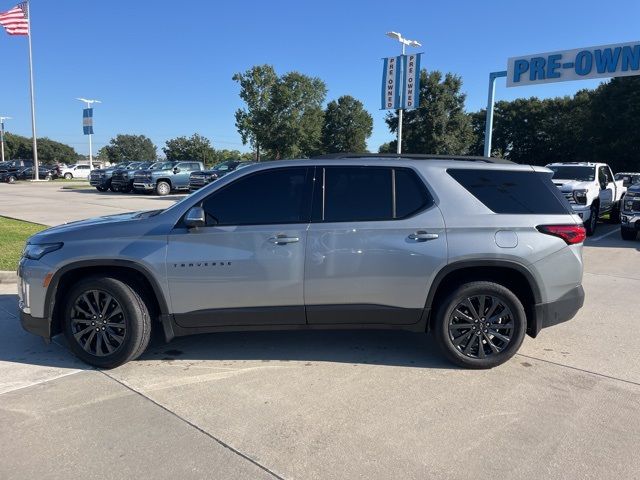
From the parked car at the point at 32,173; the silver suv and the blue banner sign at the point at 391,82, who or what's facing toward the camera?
the blue banner sign

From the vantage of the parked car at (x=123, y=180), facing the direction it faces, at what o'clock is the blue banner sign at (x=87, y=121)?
The blue banner sign is roughly at 4 o'clock from the parked car.

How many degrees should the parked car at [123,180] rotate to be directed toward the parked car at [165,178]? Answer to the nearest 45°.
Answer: approximately 90° to its left

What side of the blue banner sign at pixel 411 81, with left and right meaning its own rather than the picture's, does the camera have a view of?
front

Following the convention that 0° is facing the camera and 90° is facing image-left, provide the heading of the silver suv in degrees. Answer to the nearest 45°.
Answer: approximately 90°

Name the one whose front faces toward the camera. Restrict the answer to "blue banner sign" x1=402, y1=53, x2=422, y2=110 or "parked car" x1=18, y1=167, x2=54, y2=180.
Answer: the blue banner sign

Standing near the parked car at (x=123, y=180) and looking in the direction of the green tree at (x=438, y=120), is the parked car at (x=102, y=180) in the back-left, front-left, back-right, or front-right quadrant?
back-left

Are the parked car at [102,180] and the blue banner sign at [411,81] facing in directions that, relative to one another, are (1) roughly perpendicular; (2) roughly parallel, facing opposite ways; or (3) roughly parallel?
roughly parallel

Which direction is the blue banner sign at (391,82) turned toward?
toward the camera

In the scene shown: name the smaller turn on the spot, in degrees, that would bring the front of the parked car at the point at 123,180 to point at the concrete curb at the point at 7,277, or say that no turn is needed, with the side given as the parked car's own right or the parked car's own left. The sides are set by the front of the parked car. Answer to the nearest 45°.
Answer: approximately 45° to the parked car's own left

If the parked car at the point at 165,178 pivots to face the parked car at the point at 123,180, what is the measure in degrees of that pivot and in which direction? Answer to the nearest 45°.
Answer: approximately 90° to its right

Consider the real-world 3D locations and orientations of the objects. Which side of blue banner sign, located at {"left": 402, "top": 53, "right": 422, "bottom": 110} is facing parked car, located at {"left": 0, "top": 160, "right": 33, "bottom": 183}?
right

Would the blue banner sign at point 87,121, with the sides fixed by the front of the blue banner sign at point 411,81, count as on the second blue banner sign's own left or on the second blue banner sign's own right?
on the second blue banner sign's own right

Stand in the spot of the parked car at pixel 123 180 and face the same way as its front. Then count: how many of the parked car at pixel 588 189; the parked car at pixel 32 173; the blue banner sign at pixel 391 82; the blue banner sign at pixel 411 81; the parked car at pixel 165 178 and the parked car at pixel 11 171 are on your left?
4

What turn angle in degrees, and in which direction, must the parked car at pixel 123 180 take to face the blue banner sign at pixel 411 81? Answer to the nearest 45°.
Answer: approximately 90° to its left

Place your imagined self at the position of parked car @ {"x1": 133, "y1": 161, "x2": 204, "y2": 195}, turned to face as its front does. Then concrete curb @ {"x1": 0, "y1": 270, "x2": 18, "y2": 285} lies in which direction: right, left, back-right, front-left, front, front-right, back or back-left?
front-left

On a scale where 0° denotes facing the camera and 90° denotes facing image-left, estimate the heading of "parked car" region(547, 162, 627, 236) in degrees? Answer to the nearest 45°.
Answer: approximately 45°
